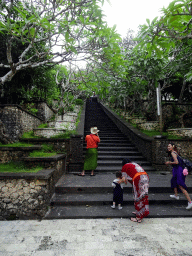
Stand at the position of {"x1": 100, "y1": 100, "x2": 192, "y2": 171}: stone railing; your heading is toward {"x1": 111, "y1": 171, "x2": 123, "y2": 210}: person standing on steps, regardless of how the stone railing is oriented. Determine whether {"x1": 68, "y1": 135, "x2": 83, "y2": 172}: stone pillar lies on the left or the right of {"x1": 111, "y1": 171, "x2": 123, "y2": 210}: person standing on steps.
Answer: right

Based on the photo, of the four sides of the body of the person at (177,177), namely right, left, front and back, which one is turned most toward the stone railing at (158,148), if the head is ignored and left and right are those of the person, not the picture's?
right

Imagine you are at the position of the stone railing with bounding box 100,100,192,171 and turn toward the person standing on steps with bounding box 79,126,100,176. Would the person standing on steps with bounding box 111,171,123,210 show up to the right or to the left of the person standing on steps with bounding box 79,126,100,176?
left

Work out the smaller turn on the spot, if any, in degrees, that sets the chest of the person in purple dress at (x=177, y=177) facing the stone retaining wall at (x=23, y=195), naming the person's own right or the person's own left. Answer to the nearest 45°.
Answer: approximately 45° to the person's own left

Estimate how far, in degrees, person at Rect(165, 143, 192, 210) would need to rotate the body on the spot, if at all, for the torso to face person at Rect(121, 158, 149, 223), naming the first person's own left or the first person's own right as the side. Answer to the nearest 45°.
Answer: approximately 45° to the first person's own left

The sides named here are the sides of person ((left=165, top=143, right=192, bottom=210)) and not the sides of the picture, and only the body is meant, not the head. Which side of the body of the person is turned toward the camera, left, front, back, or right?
left

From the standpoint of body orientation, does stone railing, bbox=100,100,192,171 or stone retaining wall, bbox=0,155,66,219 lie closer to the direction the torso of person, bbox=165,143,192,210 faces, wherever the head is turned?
the stone retaining wall
